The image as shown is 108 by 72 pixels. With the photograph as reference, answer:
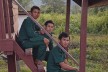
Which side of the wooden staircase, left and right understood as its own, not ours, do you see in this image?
right
